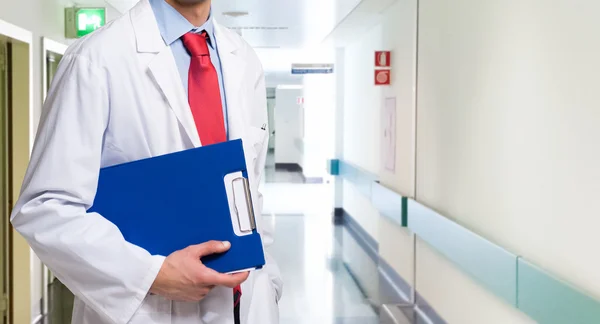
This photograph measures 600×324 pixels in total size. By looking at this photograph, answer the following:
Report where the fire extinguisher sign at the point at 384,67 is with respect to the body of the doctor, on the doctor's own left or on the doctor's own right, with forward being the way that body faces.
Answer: on the doctor's own left

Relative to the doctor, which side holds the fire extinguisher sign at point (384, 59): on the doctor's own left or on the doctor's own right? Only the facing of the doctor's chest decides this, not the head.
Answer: on the doctor's own left

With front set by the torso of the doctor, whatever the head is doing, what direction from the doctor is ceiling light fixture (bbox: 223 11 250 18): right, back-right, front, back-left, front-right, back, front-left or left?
back-left

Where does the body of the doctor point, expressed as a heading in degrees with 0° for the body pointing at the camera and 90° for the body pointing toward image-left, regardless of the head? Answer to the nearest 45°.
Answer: approximately 315°
